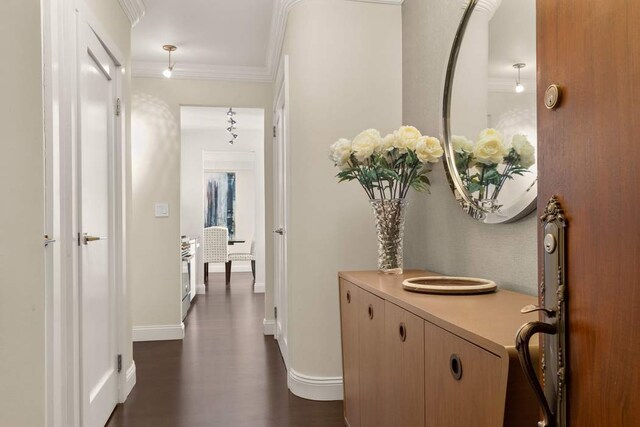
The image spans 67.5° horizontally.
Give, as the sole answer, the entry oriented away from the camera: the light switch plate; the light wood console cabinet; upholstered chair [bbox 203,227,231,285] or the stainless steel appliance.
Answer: the upholstered chair

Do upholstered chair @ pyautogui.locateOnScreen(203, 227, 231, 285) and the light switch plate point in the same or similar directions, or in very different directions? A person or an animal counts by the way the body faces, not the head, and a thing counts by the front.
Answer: very different directions

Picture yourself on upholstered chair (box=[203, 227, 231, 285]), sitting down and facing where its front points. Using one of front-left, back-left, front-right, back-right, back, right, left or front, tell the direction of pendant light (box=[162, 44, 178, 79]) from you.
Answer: back

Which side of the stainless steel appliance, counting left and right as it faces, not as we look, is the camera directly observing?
right

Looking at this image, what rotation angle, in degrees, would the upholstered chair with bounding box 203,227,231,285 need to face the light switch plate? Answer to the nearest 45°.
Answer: approximately 180°

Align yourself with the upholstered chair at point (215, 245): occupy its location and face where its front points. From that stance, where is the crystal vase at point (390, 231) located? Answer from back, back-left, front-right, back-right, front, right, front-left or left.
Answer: back

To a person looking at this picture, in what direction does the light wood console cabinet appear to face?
facing the viewer and to the left of the viewer

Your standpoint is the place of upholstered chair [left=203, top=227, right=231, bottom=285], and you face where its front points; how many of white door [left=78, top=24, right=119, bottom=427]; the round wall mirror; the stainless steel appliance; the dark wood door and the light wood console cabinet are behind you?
5

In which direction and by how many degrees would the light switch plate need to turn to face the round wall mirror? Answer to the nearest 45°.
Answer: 0° — it already faces it

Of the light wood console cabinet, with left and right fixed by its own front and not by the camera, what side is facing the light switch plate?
right
